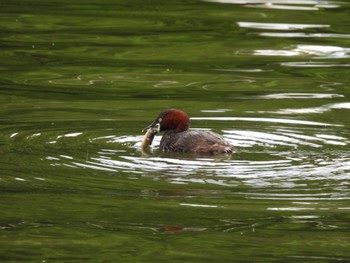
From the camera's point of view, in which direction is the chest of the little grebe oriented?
to the viewer's left
